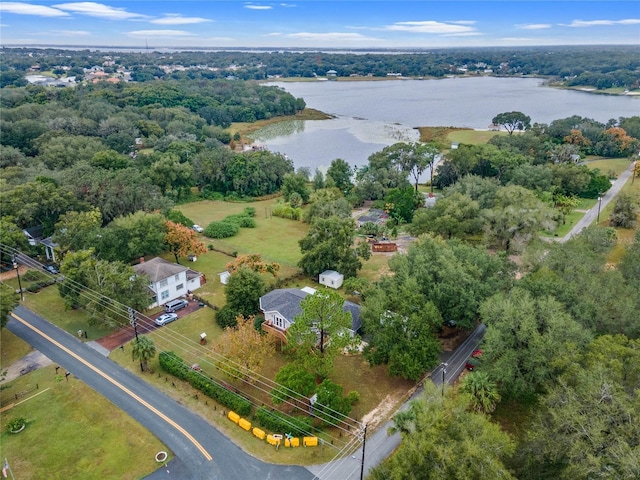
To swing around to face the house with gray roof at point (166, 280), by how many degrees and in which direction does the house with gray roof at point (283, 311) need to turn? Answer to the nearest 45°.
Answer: approximately 90° to its right

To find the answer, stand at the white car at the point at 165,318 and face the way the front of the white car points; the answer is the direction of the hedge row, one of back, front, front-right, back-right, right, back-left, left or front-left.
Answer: back-right

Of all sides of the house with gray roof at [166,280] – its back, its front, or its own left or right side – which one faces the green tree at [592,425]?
left

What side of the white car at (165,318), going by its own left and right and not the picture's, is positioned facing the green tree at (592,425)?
right

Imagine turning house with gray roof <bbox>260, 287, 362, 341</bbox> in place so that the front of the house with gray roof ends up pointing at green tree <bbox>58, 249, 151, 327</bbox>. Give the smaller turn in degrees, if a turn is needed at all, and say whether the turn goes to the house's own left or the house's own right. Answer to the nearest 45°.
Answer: approximately 45° to the house's own right

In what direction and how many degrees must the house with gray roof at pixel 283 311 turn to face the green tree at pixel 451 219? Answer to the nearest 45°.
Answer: approximately 180°

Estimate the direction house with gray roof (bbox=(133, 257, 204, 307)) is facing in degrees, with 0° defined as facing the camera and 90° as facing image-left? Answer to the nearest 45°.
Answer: approximately 45°

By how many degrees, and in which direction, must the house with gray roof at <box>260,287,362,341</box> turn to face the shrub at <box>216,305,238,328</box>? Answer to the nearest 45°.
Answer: approximately 45° to its right

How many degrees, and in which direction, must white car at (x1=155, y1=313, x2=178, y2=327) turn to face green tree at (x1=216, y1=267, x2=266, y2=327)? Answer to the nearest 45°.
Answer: approximately 45° to its right

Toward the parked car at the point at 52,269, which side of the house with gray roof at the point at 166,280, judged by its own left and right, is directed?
right

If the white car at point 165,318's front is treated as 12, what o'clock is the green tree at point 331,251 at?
The green tree is roughly at 1 o'clock from the white car.

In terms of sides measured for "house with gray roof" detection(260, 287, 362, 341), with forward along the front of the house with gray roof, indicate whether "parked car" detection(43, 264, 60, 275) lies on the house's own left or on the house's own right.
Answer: on the house's own right
